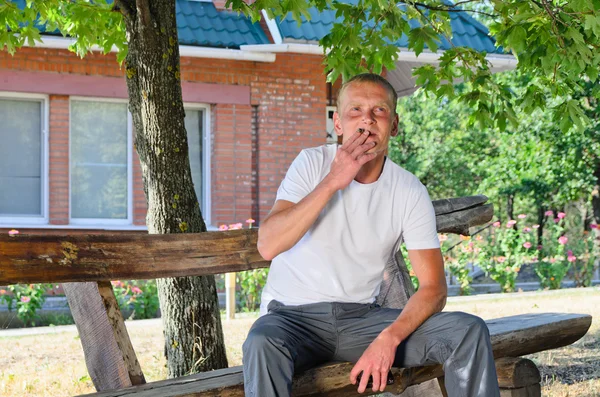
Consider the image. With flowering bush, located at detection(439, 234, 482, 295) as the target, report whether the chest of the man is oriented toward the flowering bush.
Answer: no

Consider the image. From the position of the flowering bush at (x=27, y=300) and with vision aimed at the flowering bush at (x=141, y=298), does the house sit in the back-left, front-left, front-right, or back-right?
front-left

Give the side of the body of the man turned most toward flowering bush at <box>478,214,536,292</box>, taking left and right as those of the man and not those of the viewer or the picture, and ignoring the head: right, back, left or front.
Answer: back

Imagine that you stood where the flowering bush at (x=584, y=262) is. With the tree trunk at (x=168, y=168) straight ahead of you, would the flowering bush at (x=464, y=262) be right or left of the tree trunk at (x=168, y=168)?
right

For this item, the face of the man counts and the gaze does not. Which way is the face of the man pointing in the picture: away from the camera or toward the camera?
toward the camera

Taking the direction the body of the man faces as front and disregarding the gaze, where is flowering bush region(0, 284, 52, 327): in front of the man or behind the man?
behind

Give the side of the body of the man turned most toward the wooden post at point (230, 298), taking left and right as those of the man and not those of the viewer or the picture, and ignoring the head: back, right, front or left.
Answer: back

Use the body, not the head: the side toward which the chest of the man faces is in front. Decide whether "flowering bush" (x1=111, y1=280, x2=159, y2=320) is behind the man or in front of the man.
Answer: behind

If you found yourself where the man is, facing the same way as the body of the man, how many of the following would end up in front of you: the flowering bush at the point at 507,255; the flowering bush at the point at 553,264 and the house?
0

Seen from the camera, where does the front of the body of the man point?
toward the camera

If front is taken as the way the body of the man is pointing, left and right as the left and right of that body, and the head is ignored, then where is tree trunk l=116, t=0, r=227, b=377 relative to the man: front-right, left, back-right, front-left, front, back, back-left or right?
back-right

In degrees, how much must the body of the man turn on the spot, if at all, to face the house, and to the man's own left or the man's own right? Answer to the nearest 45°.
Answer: approximately 180°

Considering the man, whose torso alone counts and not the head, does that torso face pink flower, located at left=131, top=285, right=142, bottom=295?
no
